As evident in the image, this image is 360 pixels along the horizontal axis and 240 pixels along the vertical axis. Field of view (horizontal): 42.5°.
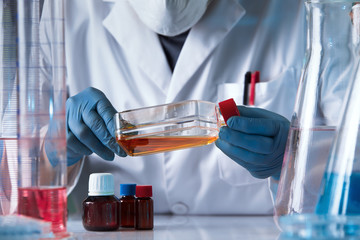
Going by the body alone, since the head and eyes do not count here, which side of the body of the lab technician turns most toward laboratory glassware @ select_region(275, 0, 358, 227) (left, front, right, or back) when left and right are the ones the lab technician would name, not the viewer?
front

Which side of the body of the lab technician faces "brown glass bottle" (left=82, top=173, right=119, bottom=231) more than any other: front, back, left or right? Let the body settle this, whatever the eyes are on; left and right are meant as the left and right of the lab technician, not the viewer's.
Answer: front

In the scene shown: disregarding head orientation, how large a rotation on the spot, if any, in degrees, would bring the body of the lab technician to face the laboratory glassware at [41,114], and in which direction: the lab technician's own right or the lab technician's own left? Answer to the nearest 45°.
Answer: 0° — they already face it

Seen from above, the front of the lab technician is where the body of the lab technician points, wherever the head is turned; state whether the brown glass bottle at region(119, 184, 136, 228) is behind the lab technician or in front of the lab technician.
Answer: in front

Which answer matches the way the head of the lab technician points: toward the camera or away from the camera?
toward the camera

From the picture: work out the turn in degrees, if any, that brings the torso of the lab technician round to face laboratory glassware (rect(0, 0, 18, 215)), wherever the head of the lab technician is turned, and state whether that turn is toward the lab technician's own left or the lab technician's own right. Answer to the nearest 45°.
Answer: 0° — they already face it

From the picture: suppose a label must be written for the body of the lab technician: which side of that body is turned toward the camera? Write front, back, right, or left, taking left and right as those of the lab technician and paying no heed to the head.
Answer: front

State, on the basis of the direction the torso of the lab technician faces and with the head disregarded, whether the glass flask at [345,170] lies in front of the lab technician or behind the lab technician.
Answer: in front
